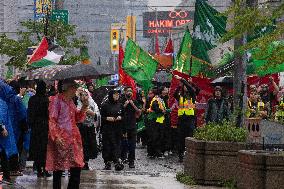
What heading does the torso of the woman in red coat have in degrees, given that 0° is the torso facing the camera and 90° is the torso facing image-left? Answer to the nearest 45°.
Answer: approximately 315°

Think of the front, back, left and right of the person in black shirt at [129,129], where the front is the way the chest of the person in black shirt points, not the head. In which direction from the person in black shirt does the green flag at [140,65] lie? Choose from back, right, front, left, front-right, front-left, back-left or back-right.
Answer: back

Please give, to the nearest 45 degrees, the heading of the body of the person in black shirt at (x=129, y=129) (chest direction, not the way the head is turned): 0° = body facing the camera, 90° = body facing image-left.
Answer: approximately 0°

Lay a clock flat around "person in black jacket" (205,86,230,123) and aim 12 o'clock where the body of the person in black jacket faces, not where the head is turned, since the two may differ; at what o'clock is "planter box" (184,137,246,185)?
The planter box is roughly at 12 o'clock from the person in black jacket.

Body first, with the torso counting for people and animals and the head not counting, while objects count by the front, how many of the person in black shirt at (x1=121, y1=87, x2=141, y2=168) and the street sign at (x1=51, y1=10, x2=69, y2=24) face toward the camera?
2

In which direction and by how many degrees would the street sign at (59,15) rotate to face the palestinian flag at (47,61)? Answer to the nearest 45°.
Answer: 0° — it already faces it

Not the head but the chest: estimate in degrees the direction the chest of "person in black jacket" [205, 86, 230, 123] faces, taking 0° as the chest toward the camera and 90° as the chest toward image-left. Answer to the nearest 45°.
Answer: approximately 0°
